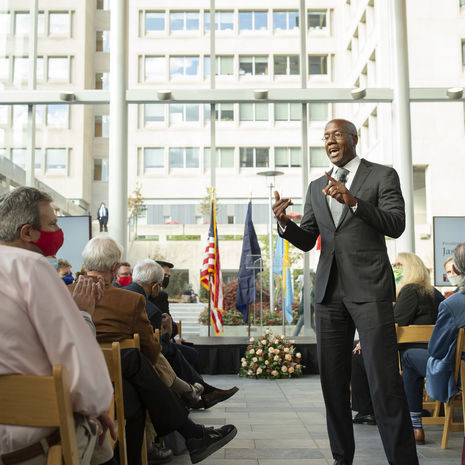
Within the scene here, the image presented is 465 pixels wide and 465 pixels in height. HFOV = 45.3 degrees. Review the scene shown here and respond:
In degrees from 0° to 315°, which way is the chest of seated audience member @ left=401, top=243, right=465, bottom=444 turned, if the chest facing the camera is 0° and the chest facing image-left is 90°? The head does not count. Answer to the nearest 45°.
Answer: approximately 135°

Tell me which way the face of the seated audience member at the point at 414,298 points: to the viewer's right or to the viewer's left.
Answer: to the viewer's left

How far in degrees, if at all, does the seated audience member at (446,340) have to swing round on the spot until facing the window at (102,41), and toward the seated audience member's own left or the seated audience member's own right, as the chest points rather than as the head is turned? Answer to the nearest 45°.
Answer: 0° — they already face it

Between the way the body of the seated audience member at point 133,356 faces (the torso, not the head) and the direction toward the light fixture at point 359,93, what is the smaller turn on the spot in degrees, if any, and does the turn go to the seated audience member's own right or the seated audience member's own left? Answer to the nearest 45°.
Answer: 0° — they already face it

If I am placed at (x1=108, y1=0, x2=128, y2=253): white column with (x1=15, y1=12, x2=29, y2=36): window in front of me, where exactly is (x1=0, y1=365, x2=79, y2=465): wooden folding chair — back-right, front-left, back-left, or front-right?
back-left

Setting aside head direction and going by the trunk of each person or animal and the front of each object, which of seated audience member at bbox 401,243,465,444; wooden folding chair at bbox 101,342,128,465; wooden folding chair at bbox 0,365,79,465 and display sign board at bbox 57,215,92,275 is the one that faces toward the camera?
the display sign board

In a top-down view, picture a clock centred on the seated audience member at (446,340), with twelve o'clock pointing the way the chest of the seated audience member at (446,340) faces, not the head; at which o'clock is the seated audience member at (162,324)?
the seated audience member at (162,324) is roughly at 11 o'clock from the seated audience member at (446,340).

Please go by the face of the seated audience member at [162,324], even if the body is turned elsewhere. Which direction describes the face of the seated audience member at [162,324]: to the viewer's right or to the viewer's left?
to the viewer's right

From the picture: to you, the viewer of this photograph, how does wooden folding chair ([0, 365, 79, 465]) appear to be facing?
facing away from the viewer and to the right of the viewer

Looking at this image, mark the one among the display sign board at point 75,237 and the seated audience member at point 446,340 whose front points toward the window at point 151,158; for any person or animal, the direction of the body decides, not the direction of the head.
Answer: the seated audience member

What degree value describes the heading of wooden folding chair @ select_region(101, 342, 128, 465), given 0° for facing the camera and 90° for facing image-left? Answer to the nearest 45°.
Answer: approximately 225°

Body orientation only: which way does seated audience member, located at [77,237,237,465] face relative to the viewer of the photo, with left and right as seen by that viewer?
facing away from the viewer and to the right of the viewer

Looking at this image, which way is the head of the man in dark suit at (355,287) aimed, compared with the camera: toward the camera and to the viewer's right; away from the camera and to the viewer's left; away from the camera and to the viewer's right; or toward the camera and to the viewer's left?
toward the camera and to the viewer's left

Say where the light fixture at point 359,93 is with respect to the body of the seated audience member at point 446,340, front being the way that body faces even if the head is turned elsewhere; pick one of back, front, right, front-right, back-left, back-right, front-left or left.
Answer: front-right

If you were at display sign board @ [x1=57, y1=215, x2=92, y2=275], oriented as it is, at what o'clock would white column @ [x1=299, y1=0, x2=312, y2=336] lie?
The white column is roughly at 9 o'clock from the display sign board.

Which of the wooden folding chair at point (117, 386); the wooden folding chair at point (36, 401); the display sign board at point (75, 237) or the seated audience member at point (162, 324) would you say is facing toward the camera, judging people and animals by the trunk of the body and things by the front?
the display sign board
